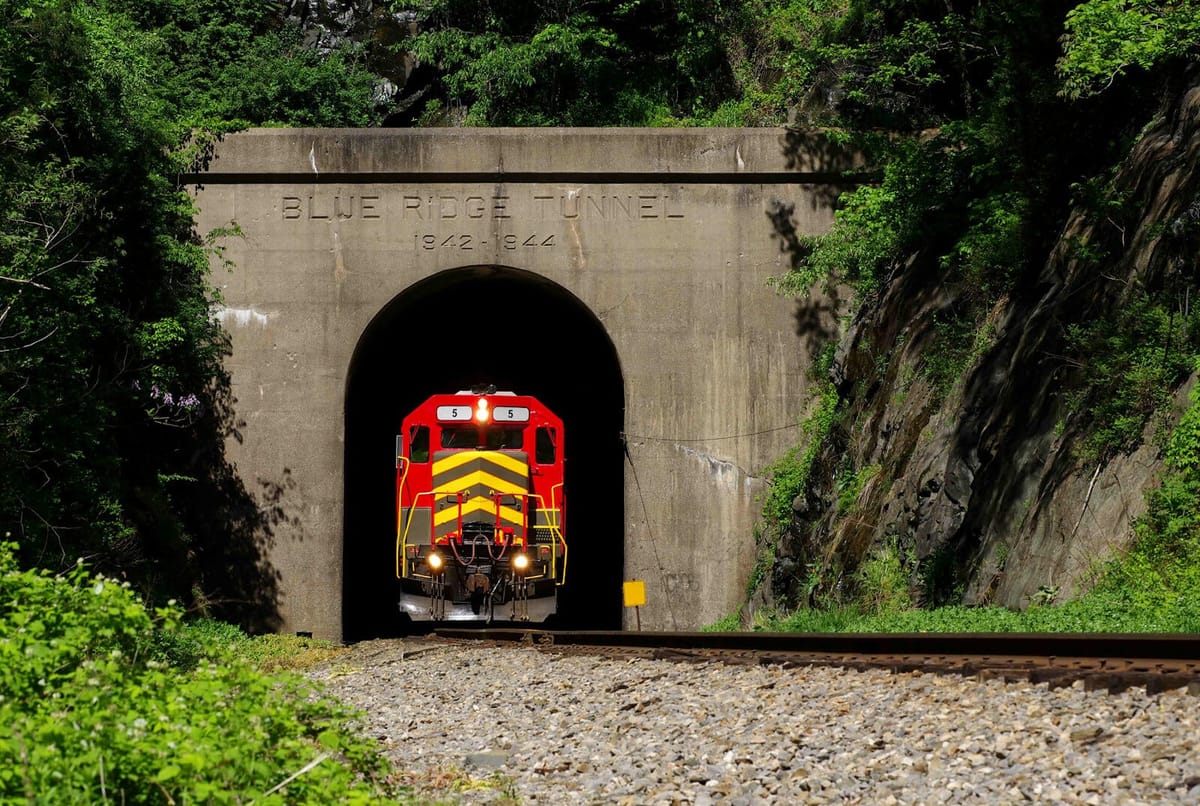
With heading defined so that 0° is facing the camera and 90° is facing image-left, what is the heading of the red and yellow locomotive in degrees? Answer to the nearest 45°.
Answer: approximately 0°
